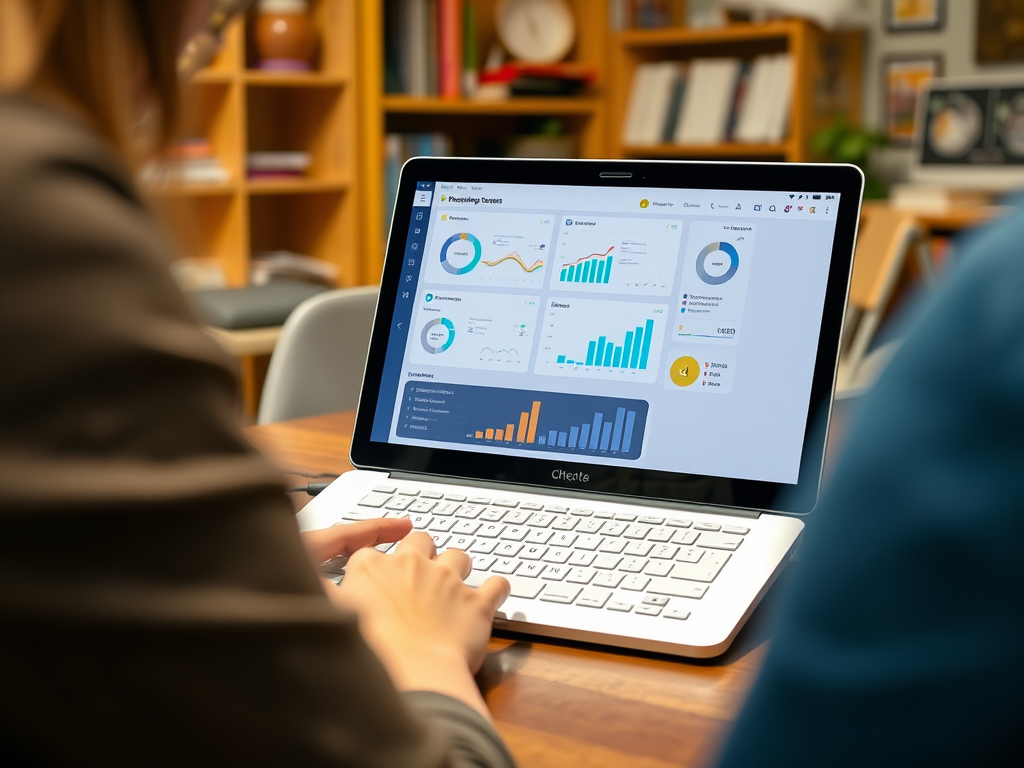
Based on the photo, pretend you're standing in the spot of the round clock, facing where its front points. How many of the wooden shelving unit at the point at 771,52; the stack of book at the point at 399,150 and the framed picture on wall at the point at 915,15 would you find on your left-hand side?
2

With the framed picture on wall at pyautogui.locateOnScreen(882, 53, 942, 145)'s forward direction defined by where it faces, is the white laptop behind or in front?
in front

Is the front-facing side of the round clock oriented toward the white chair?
yes

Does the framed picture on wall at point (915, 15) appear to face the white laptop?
yes

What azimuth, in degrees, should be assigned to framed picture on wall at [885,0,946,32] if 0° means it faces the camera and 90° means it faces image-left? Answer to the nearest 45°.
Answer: approximately 0°

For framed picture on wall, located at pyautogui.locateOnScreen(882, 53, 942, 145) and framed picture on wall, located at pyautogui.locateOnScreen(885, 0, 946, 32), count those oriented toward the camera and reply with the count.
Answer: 2

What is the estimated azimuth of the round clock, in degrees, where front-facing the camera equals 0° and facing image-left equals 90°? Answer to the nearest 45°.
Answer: approximately 0°
